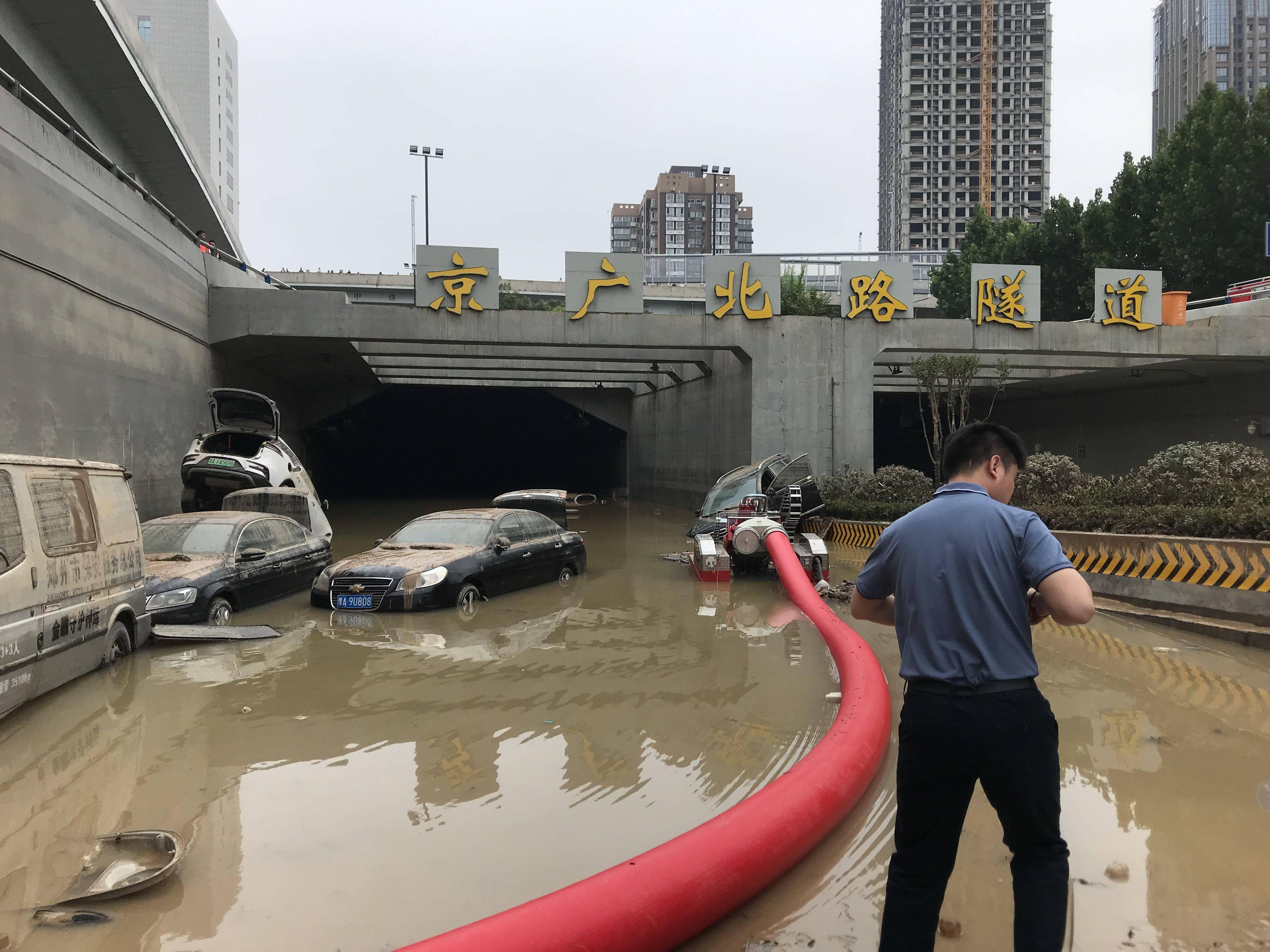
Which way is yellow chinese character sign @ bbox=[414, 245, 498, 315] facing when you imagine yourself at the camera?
facing the viewer

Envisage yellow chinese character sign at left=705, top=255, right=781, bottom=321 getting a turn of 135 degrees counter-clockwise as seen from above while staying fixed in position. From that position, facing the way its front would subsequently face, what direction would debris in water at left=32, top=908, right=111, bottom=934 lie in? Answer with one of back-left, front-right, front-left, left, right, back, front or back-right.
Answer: back-right

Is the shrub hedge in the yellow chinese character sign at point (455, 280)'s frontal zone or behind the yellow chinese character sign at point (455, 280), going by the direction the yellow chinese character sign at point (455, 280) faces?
frontal zone

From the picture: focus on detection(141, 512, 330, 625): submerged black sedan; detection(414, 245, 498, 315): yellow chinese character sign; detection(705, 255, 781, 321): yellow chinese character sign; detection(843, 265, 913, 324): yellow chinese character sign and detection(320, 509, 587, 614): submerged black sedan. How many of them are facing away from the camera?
0

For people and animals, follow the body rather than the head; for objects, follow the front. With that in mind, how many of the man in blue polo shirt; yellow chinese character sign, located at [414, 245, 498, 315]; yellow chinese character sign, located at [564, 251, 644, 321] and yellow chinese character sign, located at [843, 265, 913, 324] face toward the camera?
3

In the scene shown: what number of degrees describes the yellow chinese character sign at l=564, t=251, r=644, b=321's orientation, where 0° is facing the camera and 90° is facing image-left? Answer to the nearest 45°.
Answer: approximately 0°

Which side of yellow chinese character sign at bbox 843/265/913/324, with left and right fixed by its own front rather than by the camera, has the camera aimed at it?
front

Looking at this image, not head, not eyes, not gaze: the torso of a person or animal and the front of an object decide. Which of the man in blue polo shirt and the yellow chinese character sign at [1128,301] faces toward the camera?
the yellow chinese character sign

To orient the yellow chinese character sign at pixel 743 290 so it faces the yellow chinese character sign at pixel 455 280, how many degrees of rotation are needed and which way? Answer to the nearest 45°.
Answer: approximately 90° to its right

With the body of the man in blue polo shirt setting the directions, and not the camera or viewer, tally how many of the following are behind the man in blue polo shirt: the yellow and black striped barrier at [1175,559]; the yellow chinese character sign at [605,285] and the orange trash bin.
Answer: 0

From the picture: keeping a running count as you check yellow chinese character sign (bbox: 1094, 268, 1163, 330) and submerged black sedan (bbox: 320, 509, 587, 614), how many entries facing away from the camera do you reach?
0

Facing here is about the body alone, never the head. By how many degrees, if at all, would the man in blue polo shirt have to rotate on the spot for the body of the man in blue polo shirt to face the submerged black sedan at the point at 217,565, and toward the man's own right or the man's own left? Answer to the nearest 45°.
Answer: approximately 45° to the man's own left

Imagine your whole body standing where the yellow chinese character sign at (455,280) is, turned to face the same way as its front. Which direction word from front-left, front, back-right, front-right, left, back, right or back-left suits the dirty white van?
front

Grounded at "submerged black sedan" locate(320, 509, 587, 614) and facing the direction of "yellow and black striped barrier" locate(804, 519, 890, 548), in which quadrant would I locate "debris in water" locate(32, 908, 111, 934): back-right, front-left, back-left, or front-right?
back-right

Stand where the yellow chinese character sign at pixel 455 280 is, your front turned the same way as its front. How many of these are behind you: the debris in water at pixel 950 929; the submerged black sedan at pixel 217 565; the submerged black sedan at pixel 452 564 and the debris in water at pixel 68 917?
0

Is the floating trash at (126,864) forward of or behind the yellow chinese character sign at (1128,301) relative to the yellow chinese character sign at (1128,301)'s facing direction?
forward

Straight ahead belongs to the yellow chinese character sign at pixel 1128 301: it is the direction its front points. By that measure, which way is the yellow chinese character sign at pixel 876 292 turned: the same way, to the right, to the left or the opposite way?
the same way

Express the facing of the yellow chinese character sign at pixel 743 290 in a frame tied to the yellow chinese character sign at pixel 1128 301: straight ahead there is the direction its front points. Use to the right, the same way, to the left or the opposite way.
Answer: the same way

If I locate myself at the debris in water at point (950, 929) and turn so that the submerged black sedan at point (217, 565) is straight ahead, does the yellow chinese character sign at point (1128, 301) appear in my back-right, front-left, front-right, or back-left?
front-right

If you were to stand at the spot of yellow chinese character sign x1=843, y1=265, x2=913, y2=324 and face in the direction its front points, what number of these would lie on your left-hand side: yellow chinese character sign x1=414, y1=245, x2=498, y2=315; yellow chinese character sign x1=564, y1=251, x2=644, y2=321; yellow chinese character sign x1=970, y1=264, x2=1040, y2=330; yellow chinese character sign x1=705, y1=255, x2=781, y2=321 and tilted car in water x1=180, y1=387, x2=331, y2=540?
1

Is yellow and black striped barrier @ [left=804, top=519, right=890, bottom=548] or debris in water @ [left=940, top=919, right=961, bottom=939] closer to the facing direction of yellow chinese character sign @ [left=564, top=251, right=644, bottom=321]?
the debris in water

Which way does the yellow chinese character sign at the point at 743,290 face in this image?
toward the camera
